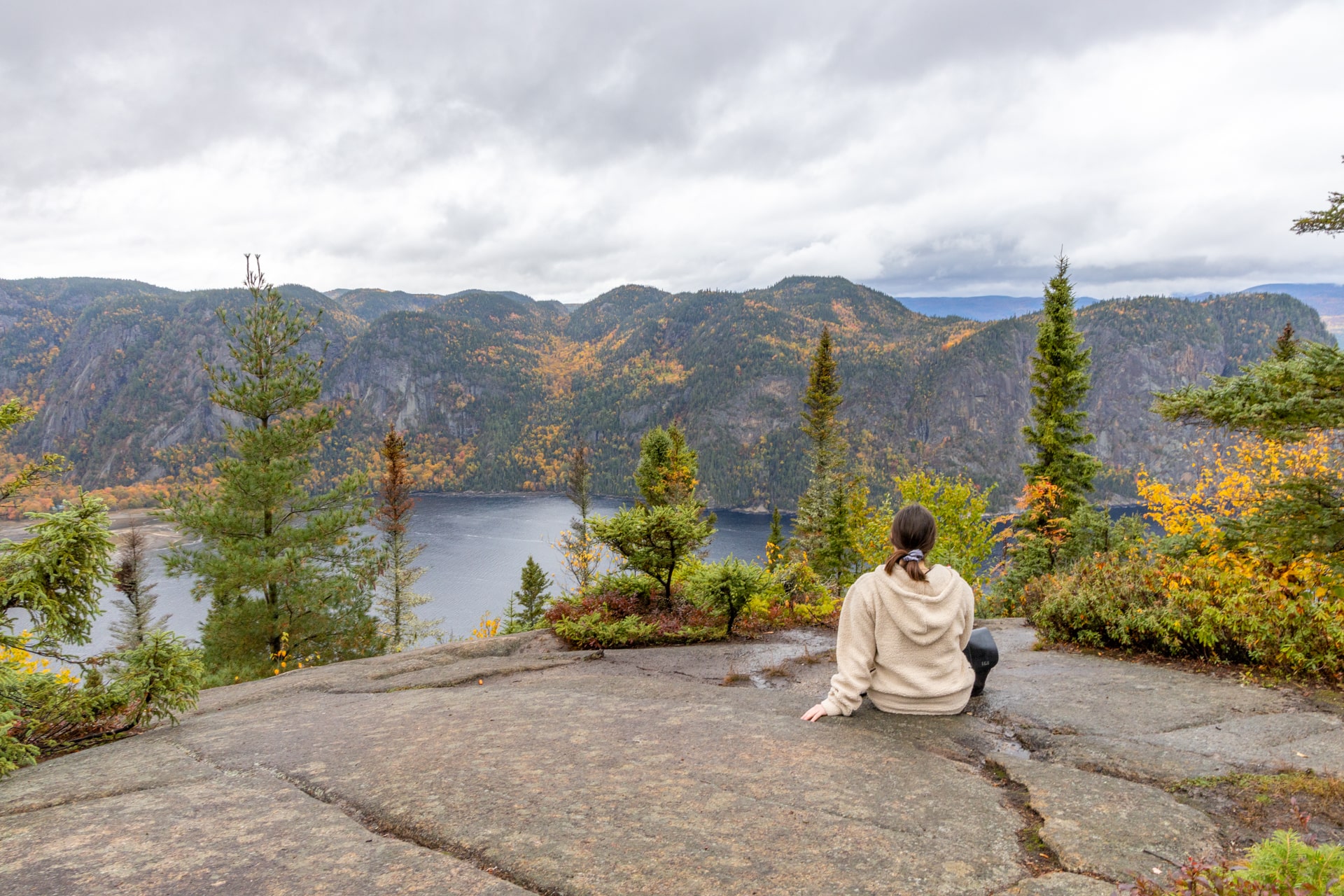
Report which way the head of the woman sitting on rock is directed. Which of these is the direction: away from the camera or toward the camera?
away from the camera

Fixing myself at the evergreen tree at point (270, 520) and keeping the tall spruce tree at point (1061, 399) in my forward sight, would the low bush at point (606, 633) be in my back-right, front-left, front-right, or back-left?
front-right

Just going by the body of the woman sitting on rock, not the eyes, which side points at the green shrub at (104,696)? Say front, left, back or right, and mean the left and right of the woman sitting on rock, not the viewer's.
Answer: left

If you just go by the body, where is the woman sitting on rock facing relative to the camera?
away from the camera

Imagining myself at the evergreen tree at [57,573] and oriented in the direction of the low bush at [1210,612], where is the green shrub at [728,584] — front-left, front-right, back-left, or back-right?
front-left

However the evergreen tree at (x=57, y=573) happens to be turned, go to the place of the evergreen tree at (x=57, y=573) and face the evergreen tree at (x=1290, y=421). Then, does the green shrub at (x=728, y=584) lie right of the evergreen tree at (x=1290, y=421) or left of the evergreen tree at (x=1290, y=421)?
left

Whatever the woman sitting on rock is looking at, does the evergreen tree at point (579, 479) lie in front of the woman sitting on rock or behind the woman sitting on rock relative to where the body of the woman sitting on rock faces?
in front

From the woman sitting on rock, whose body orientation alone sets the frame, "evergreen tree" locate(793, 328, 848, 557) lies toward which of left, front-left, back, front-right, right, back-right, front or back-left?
front

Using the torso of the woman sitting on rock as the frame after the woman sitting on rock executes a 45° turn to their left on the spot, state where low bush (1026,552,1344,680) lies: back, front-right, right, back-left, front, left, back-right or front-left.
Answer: right

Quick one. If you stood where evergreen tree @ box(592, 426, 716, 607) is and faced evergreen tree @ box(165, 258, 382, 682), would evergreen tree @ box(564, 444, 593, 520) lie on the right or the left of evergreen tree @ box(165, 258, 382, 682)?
right

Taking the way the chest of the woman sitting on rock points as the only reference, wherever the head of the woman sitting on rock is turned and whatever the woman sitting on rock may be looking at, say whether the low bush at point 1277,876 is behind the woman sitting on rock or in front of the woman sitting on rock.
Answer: behind
